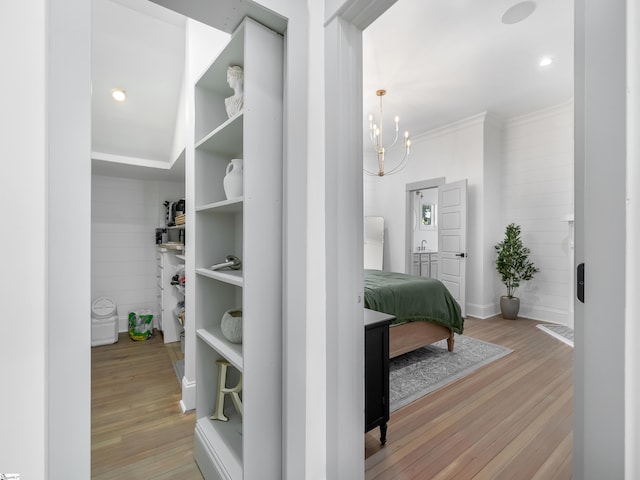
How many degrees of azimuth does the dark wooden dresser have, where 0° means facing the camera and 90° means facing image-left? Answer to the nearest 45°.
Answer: approximately 270°

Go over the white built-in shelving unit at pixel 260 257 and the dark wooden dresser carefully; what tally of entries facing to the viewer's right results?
1

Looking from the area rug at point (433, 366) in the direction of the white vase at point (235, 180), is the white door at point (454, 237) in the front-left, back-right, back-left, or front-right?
back-right

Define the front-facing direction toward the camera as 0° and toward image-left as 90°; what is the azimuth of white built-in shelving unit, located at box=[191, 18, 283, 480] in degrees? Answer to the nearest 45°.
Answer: approximately 45°

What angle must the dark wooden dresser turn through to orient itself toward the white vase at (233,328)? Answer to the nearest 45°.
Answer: approximately 135° to its right

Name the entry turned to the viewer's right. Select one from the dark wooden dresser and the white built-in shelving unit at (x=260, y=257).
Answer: the dark wooden dresser
